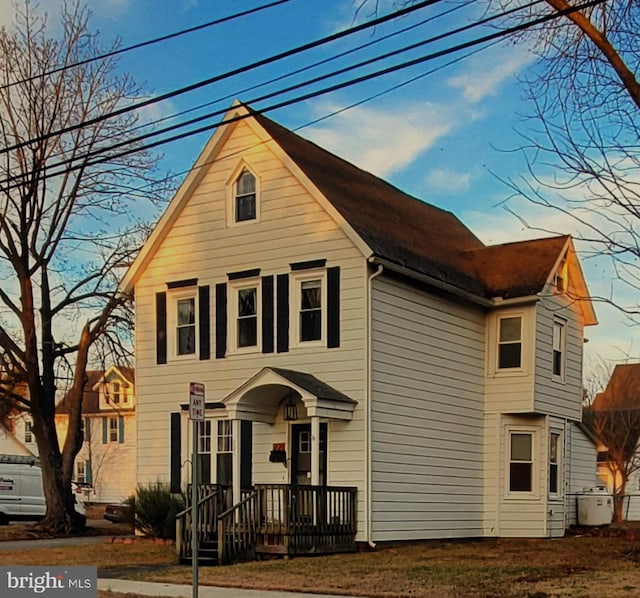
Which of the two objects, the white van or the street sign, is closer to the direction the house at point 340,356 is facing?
the street sign

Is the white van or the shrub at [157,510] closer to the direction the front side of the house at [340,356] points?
the shrub

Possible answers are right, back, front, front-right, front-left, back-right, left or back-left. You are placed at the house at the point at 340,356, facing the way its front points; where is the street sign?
front-left

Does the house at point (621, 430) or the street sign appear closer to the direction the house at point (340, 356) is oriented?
the street sign

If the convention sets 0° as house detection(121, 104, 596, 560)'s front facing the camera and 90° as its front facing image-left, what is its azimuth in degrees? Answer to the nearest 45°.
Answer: approximately 45°

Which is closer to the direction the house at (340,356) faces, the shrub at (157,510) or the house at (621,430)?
the shrub
